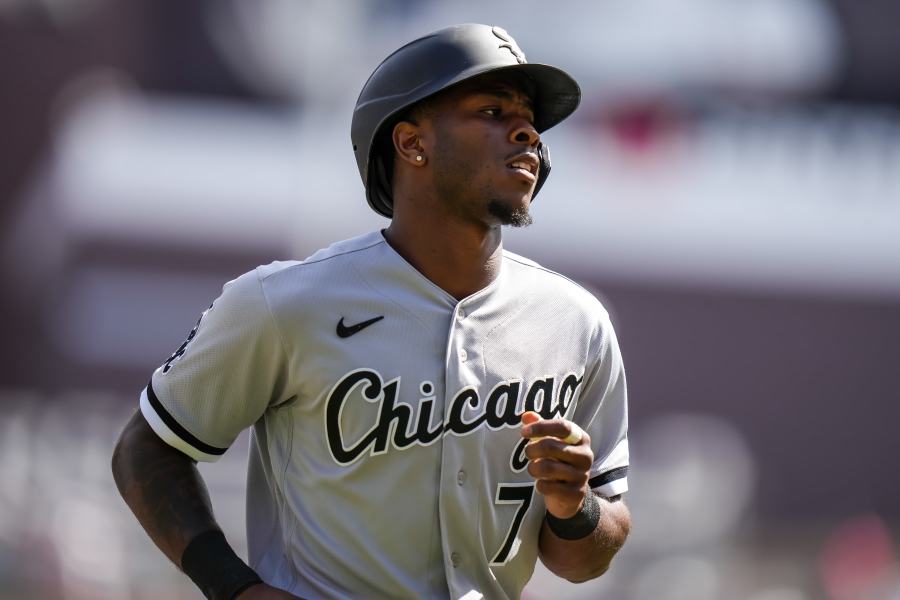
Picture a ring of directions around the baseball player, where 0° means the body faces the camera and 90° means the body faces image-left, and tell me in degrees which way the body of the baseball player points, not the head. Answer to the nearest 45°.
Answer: approximately 315°
